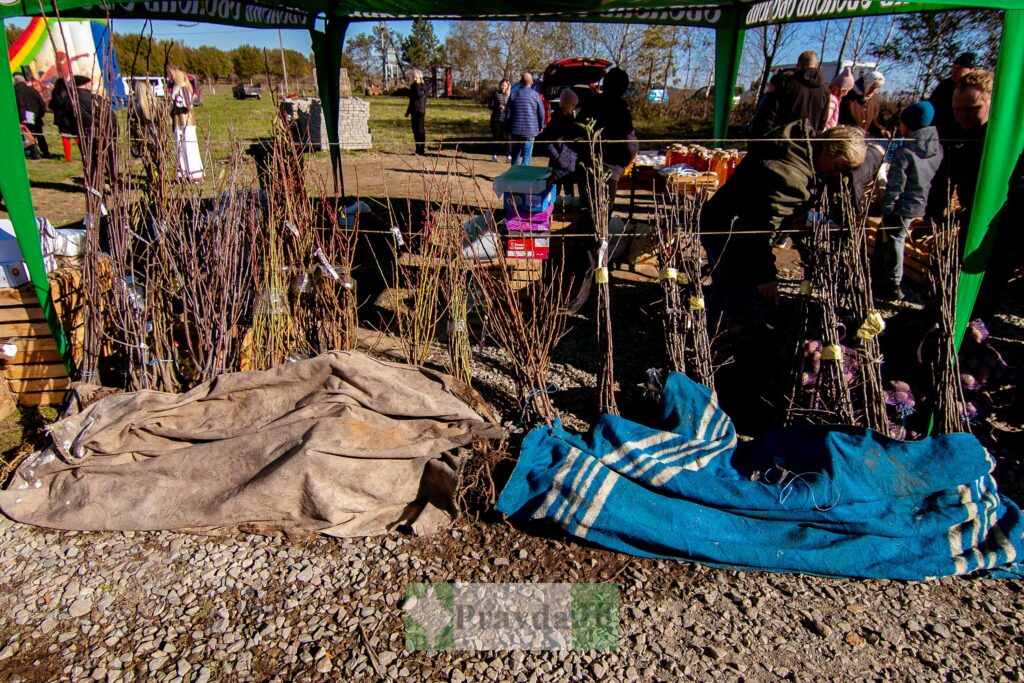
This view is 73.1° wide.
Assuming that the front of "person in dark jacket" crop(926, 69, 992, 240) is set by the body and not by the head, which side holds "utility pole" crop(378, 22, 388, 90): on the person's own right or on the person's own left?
on the person's own right

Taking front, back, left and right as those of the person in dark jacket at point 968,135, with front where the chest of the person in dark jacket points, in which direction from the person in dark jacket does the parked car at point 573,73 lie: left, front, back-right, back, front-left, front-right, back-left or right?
right

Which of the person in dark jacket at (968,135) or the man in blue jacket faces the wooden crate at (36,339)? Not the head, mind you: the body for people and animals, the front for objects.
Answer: the person in dark jacket

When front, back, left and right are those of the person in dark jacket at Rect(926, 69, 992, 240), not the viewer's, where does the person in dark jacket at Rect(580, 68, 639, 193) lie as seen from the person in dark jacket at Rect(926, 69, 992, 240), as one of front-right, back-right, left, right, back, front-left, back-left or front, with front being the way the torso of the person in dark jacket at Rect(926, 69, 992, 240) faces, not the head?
front-right

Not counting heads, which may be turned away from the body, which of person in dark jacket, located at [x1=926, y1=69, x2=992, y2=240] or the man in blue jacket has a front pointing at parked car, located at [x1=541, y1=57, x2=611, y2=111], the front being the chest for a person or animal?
the man in blue jacket

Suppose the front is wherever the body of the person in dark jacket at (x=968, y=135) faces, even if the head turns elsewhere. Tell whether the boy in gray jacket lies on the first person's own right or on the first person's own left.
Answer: on the first person's own right

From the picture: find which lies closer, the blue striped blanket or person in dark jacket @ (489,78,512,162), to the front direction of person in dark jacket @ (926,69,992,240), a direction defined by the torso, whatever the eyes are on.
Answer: the blue striped blanket

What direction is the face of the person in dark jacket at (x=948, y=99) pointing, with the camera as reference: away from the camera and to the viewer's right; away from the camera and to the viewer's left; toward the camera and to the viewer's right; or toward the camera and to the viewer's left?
toward the camera and to the viewer's left

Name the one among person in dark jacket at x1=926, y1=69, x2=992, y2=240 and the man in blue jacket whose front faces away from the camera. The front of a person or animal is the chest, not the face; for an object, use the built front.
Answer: the man in blue jacket

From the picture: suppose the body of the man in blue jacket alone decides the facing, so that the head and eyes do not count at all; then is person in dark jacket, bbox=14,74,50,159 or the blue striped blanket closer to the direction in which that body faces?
the person in dark jacket

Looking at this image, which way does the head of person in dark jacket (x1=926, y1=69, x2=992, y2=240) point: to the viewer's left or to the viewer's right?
to the viewer's left

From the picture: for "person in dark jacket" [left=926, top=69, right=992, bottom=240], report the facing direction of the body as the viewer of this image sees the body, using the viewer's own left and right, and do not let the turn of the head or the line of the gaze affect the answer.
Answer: facing the viewer and to the left of the viewer

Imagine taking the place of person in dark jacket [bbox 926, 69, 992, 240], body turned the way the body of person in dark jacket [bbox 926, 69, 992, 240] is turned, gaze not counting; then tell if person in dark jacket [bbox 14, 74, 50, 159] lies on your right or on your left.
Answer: on your right

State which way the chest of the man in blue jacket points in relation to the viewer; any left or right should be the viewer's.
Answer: facing away from the viewer

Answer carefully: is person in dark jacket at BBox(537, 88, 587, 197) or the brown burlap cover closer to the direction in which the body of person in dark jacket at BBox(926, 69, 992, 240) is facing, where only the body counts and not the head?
the brown burlap cover

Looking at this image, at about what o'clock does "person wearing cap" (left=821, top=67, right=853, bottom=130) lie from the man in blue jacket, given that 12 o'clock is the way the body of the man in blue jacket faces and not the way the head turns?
The person wearing cap is roughly at 4 o'clock from the man in blue jacket.

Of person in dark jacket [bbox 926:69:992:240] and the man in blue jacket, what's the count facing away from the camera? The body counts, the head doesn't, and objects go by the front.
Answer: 1

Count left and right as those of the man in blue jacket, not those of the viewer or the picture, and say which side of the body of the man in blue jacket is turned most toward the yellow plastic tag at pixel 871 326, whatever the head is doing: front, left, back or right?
back

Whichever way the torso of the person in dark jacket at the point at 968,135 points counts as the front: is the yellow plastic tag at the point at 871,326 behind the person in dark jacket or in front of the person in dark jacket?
in front

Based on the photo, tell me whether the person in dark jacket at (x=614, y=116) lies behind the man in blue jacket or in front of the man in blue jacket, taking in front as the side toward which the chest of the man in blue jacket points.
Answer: behind
